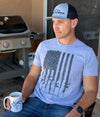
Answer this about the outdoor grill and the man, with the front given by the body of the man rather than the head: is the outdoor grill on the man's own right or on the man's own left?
on the man's own right

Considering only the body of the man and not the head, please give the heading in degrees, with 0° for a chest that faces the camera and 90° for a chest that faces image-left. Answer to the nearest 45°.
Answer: approximately 45°
